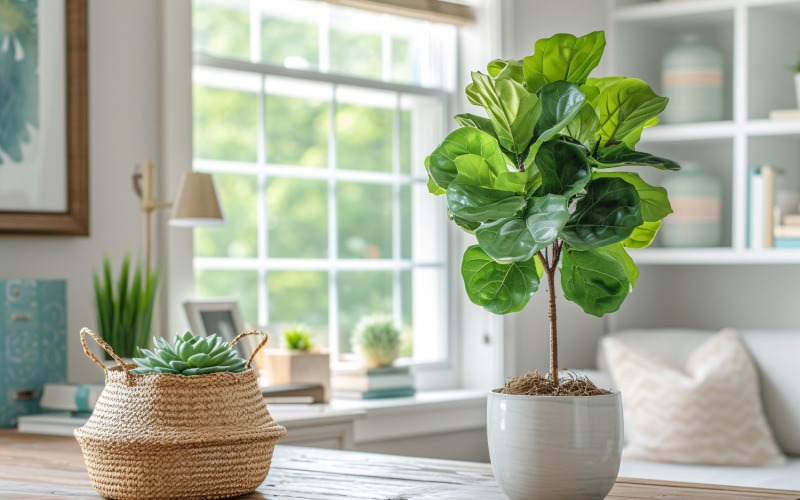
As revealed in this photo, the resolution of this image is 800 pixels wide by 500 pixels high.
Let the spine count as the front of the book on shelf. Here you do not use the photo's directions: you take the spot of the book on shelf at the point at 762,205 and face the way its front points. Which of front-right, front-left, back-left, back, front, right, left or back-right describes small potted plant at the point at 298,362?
front-right

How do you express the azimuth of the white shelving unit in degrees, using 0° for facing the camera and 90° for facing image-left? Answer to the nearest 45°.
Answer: approximately 0°

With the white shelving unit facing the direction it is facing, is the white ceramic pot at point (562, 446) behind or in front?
in front

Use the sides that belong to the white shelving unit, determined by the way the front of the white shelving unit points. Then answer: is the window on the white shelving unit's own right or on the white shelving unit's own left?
on the white shelving unit's own right

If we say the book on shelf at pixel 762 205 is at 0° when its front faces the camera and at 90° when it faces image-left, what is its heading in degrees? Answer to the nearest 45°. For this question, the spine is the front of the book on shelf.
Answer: approximately 0°

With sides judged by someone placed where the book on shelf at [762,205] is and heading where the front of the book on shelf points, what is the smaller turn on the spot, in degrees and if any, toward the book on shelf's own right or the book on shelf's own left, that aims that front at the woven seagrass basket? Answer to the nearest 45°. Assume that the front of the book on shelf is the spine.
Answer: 0° — it already faces it

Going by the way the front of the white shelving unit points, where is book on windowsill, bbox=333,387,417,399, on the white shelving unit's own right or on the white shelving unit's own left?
on the white shelving unit's own right

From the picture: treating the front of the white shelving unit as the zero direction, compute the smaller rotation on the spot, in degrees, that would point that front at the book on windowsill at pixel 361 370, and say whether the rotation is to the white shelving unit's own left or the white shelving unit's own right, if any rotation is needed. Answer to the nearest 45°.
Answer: approximately 45° to the white shelving unit's own right
